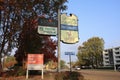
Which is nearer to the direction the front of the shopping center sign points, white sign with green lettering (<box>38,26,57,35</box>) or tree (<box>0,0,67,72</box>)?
the white sign with green lettering

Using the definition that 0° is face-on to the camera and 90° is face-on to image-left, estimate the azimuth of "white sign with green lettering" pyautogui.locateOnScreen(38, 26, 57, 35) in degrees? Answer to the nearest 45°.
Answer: approximately 0°

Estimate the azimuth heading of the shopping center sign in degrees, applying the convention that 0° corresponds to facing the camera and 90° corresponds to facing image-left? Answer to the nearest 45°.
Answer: approximately 0°

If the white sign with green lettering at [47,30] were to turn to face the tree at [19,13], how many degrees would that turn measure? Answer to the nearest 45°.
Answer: approximately 135° to its right

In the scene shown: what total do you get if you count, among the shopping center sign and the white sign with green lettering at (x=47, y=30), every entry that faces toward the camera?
2
